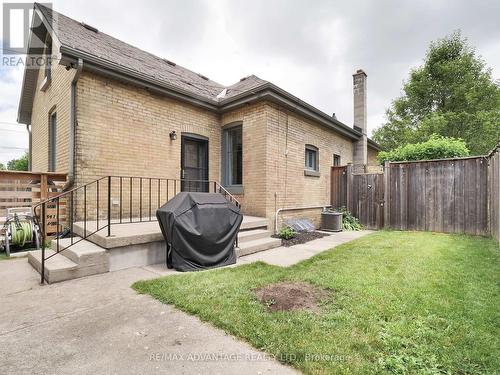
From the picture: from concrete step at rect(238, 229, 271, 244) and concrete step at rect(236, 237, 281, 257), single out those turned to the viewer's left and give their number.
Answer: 0

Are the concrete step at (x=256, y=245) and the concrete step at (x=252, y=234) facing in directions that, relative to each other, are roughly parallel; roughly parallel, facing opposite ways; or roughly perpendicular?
roughly parallel

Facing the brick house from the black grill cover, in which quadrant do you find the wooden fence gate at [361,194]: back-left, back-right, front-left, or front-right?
front-right

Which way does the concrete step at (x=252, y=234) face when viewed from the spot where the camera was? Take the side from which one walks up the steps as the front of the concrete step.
facing the viewer and to the right of the viewer

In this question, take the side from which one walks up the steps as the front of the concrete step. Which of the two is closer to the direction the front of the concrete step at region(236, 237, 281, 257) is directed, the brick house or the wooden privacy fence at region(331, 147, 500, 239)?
the wooden privacy fence

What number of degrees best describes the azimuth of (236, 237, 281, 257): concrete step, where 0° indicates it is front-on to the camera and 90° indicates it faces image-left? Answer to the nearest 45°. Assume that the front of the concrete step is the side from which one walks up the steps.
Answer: approximately 315°

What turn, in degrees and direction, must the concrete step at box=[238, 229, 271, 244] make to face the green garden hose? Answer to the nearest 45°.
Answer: approximately 135° to its right

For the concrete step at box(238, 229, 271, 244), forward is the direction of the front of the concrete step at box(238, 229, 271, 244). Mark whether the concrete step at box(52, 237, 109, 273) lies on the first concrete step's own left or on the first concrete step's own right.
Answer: on the first concrete step's own right
